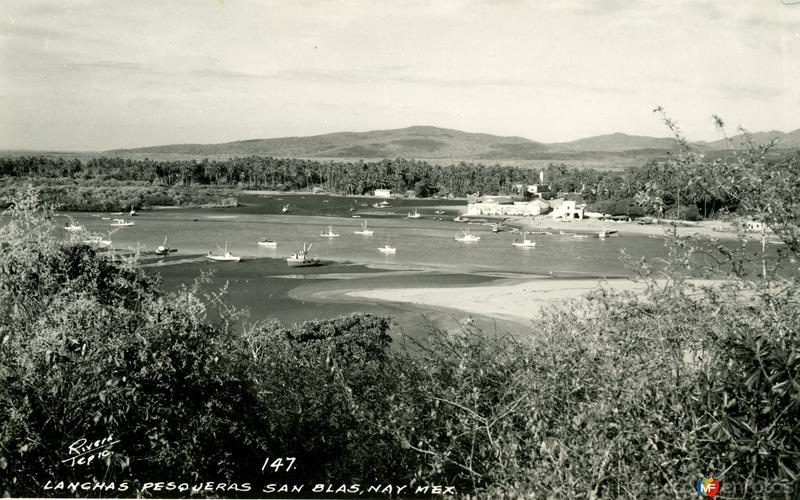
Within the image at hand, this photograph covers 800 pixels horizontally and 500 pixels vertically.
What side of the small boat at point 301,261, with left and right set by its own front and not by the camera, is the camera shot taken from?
left
